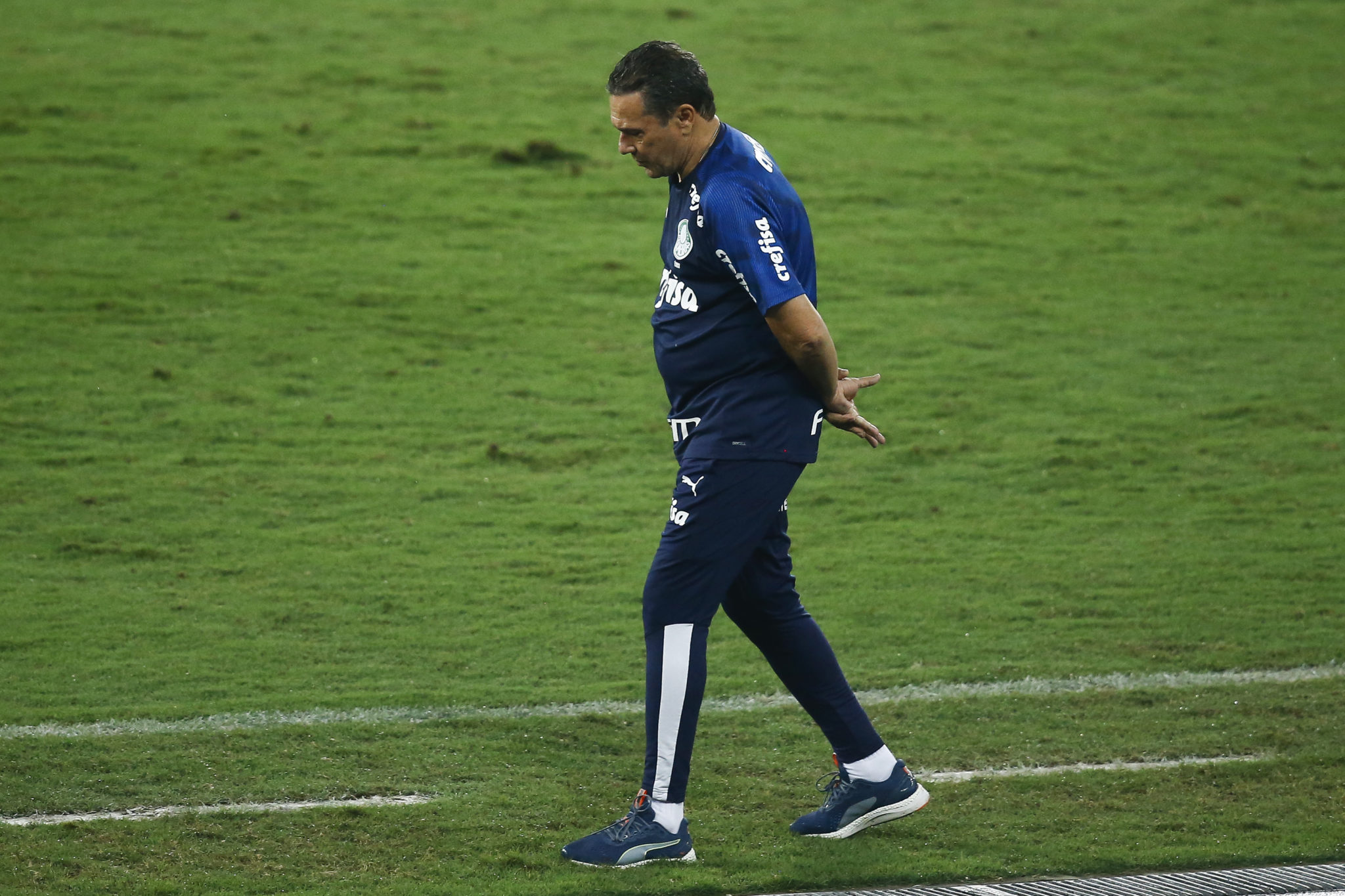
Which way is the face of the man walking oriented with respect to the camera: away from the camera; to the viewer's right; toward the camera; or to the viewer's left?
to the viewer's left

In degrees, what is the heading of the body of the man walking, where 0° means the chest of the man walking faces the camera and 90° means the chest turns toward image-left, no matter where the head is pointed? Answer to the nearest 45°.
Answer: approximately 90°

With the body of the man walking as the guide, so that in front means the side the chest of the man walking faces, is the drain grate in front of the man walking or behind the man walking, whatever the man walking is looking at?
behind
